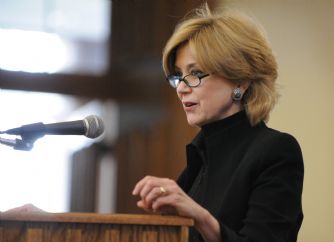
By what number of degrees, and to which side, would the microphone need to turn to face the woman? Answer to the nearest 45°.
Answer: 0° — it already faces them

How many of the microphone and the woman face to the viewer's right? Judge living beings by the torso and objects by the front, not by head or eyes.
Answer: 1

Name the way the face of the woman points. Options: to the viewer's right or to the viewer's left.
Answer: to the viewer's left

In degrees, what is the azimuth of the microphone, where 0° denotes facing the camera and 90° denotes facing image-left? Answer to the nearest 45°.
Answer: approximately 270°

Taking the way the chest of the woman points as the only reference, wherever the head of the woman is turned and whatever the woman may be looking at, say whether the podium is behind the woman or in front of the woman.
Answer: in front
